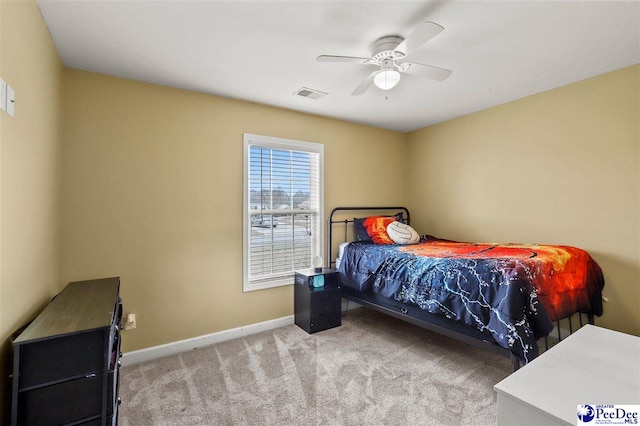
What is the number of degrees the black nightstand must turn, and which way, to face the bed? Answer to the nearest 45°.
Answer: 0° — it already faces it

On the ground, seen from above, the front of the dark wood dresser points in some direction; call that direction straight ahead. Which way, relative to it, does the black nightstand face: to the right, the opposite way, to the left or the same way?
to the right

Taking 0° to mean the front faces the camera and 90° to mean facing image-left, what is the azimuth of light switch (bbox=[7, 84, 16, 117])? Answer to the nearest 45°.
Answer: approximately 270°

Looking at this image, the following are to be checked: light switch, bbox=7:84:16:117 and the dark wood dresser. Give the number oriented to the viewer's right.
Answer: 2

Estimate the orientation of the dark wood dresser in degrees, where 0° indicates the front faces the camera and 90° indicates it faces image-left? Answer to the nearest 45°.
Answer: approximately 270°

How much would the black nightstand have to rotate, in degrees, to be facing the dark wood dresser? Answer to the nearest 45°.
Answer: approximately 90° to its right
